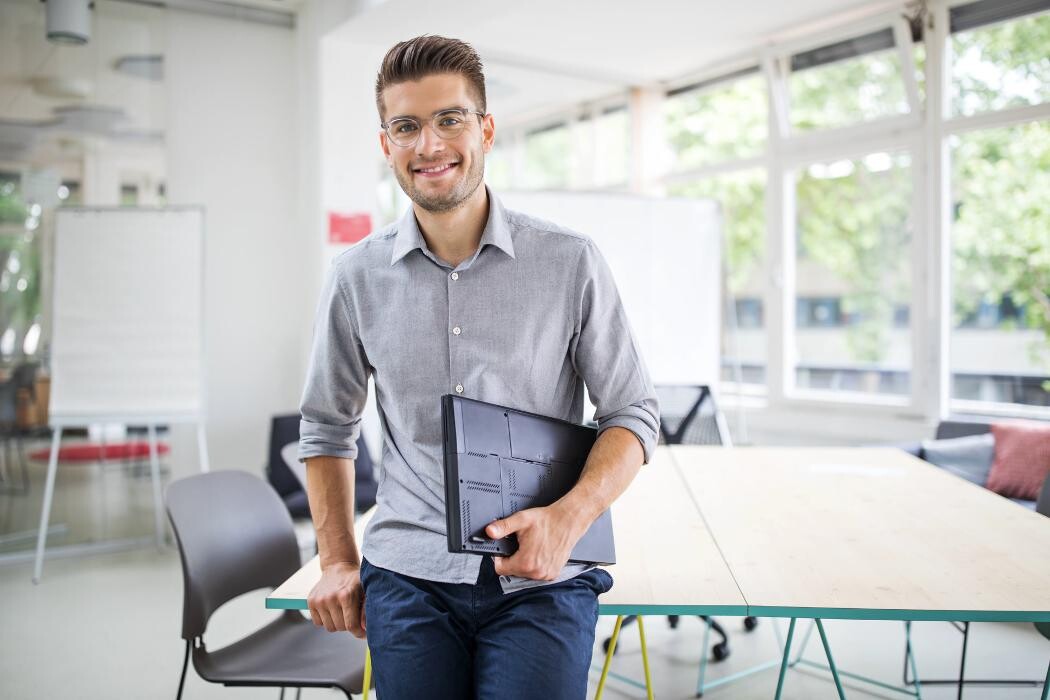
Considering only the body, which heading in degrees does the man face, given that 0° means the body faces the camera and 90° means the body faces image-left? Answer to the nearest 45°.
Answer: approximately 0°

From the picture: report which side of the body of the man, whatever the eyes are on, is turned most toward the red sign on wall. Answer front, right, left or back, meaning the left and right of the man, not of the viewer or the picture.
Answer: back

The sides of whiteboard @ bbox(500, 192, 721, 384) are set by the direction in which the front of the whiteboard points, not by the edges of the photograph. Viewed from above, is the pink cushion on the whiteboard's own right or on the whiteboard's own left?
on the whiteboard's own left

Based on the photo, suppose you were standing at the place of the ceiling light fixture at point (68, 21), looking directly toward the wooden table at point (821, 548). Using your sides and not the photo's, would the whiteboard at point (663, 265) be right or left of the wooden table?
left

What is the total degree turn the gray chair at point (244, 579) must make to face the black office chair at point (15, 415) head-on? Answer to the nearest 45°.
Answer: approximately 135° to its left

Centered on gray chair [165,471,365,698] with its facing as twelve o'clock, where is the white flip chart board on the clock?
The white flip chart board is roughly at 7 o'clock from the gray chair.

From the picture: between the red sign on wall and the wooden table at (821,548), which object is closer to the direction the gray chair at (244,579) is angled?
the wooden table
